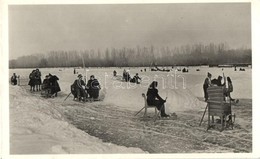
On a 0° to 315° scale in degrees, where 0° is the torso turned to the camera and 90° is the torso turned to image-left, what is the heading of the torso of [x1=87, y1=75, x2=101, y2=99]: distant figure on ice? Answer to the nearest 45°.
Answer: approximately 0°

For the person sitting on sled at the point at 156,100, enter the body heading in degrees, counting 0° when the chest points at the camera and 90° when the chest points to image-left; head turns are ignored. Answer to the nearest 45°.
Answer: approximately 270°

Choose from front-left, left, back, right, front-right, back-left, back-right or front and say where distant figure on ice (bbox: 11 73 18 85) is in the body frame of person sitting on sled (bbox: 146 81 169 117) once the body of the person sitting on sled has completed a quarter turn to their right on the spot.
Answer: right

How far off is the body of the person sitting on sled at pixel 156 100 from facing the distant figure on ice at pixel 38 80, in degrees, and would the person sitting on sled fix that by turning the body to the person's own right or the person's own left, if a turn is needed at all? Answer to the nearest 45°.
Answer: approximately 180°

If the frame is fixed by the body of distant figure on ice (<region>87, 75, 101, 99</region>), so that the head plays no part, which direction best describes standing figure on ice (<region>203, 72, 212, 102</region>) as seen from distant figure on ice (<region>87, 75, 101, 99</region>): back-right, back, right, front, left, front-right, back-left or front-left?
left

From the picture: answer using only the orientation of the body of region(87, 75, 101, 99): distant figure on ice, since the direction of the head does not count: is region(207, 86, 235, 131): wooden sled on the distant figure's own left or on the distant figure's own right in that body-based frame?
on the distant figure's own left

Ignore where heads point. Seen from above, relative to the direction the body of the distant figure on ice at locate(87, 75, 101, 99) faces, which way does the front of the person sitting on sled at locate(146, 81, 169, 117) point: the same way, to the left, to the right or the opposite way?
to the left

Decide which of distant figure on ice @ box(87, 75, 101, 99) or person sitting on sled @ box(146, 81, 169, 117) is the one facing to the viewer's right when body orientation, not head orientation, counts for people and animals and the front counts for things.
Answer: the person sitting on sled

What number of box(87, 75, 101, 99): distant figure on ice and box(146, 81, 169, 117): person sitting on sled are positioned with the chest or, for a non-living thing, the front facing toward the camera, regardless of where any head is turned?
1
